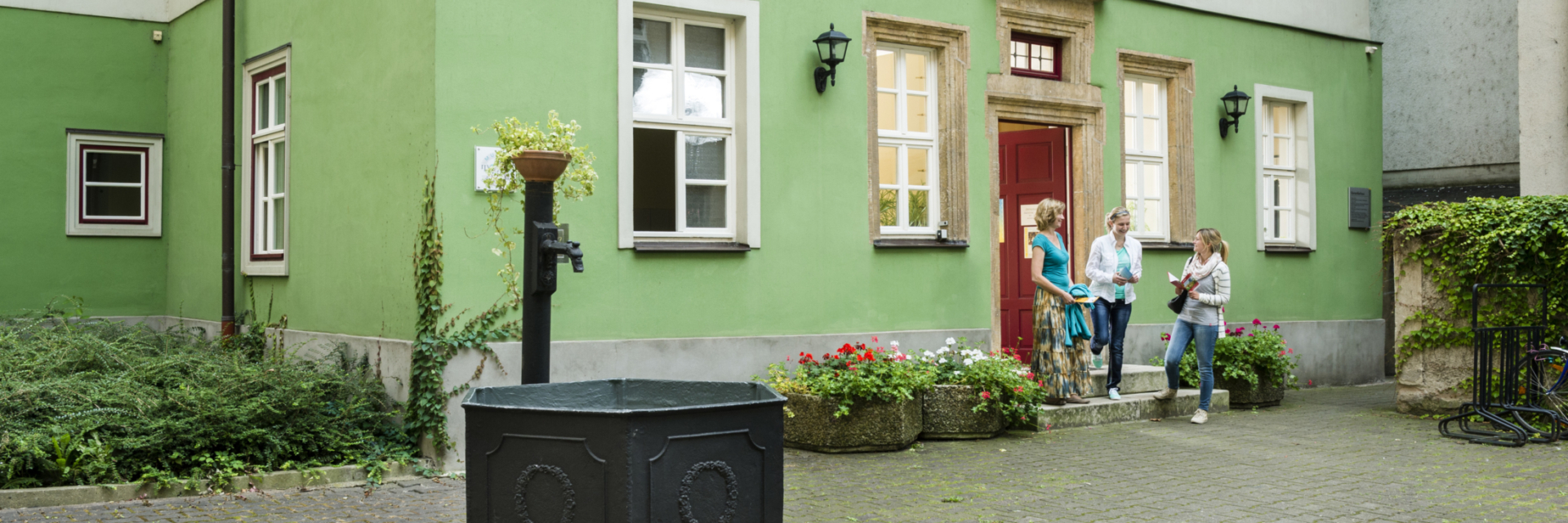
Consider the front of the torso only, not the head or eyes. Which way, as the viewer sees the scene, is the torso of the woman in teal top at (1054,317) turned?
to the viewer's right

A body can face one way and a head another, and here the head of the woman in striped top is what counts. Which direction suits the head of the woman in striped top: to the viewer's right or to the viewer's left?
to the viewer's left

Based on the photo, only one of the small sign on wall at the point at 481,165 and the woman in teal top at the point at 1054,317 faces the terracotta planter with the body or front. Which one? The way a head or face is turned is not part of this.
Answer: the small sign on wall

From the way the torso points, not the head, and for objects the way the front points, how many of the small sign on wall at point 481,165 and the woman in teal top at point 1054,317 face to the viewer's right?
1

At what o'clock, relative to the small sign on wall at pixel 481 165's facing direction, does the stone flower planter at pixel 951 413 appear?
The stone flower planter is roughly at 9 o'clock from the small sign on wall.

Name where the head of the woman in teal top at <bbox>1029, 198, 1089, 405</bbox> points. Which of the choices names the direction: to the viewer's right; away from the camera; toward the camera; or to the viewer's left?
to the viewer's right

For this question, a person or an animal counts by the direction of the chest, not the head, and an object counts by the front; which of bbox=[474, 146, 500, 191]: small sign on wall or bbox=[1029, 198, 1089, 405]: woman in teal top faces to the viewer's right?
the woman in teal top

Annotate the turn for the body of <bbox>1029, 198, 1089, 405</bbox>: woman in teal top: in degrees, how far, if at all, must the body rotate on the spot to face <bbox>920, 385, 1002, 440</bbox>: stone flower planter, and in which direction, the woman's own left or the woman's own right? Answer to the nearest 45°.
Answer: approximately 135° to the woman's own right

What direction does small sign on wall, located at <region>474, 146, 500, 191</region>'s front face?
toward the camera

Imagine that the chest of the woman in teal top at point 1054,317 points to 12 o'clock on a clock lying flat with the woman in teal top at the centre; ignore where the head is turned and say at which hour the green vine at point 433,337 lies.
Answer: The green vine is roughly at 5 o'clock from the woman in teal top.

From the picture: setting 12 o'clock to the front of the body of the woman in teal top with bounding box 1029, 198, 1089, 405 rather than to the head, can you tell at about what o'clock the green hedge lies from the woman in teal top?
The green hedge is roughly at 5 o'clock from the woman in teal top.

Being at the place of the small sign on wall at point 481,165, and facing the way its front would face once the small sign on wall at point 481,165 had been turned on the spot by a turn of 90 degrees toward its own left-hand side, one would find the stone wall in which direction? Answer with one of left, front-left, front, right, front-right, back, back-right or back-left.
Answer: front

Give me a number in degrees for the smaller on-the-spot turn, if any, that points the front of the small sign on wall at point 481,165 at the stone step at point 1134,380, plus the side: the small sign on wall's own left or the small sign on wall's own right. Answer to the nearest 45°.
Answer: approximately 90° to the small sign on wall's own left

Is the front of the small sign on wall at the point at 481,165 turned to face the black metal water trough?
yes
